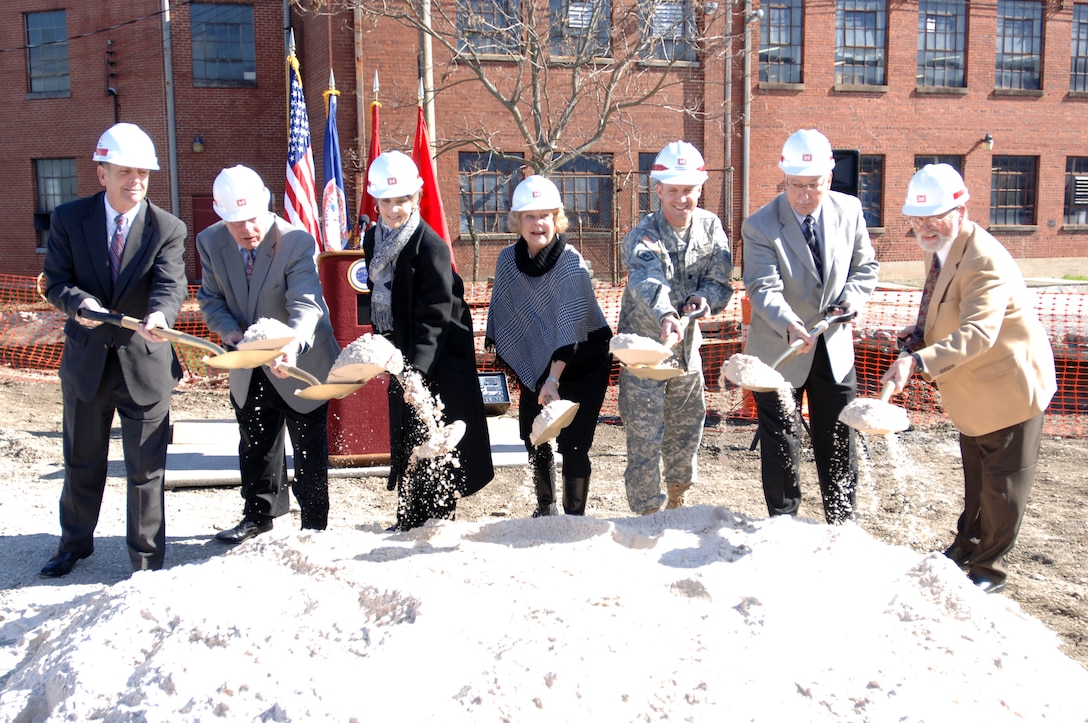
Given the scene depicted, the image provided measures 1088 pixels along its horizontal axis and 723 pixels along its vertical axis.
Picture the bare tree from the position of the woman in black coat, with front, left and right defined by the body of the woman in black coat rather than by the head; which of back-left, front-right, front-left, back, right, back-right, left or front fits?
back-right

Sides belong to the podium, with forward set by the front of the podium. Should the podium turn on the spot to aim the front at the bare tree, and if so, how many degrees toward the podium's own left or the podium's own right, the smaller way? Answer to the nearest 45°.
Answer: approximately 180°

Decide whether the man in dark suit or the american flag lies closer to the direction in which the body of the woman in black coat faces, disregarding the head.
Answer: the man in dark suit

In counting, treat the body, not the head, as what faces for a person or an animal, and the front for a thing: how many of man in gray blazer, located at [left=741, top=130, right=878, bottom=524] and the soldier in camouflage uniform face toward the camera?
2

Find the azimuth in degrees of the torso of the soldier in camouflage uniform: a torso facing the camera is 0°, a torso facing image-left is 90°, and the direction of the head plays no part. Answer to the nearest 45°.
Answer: approximately 0°

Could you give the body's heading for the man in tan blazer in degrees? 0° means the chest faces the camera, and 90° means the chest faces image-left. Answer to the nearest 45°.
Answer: approximately 45°

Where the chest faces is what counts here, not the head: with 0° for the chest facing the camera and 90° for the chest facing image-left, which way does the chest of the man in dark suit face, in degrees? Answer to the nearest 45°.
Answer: approximately 0°

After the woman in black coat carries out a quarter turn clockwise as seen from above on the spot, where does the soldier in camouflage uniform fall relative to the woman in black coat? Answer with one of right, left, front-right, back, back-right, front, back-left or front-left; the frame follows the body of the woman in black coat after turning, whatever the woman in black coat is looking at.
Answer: back-right

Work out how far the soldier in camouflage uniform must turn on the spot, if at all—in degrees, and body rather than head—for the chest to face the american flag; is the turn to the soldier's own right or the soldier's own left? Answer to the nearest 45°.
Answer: approximately 135° to the soldier's own right

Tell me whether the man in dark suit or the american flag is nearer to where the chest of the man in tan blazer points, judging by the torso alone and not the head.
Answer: the man in dark suit
